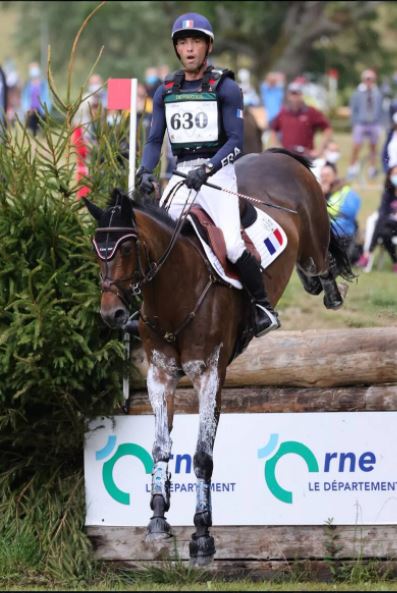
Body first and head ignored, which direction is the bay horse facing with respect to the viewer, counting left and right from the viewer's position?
facing the viewer and to the left of the viewer

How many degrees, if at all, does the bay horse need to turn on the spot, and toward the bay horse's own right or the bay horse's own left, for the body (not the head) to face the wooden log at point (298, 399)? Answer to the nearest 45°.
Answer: approximately 180°

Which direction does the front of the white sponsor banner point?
toward the camera

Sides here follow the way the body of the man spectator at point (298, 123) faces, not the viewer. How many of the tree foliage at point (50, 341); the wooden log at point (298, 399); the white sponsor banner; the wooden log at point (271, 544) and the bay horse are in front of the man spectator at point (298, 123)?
5

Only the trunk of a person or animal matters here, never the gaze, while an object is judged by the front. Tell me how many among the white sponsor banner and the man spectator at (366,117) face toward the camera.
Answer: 2

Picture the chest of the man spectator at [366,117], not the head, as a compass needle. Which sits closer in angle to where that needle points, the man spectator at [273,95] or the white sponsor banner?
the white sponsor banner

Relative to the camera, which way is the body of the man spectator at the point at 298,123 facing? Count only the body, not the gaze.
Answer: toward the camera

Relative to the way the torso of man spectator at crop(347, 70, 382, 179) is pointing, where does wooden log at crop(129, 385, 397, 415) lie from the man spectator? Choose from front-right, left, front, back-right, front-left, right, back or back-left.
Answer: front
